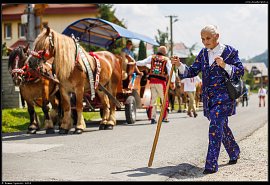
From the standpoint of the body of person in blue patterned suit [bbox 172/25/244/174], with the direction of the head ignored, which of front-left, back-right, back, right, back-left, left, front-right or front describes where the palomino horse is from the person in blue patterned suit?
right

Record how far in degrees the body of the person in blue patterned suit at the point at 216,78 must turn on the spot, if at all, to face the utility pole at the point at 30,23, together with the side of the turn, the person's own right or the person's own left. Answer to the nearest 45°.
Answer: approximately 90° to the person's own right

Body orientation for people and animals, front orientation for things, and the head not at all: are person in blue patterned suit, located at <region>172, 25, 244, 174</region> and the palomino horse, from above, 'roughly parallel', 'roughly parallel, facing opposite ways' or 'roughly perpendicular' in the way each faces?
roughly parallel

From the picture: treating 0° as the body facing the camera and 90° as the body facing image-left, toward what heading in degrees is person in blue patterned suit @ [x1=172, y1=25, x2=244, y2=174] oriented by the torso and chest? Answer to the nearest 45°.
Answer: approximately 45°

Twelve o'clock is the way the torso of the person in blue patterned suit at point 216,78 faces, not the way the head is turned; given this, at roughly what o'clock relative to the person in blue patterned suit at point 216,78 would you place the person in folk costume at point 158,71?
the person in folk costume at point 158,71 is roughly at 4 o'clock from the person in blue patterned suit at point 216,78.

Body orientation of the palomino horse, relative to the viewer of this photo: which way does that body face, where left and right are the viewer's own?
facing the viewer and to the left of the viewer

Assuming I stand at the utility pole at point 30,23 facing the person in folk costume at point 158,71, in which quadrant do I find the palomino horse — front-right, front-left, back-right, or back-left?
front-right

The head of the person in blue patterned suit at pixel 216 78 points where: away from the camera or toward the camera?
toward the camera
